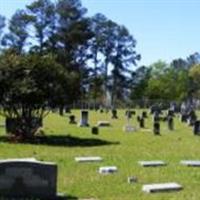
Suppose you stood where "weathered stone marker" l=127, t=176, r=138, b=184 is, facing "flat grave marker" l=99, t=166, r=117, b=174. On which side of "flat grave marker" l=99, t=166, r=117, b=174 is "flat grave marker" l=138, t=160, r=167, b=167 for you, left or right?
right

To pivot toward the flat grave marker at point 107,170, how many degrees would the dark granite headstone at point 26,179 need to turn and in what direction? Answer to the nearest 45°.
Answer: approximately 135° to its left

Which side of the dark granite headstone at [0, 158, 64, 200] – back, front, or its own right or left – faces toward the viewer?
front

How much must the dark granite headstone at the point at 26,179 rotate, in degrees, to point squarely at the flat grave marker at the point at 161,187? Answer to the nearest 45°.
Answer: approximately 90° to its left

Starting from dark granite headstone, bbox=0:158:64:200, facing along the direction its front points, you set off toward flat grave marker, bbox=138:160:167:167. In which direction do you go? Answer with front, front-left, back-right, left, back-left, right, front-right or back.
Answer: back-left

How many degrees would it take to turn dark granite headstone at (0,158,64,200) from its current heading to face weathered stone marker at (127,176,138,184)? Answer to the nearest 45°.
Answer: approximately 135° to its left
